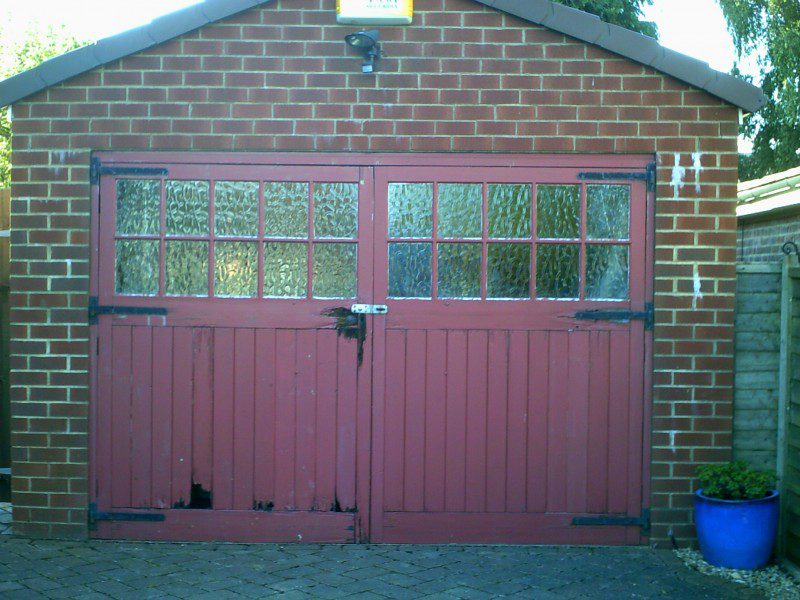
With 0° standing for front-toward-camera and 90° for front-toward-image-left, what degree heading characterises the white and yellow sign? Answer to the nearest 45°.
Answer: approximately 0°

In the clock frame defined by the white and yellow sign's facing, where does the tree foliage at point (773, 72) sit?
The tree foliage is roughly at 7 o'clock from the white and yellow sign.

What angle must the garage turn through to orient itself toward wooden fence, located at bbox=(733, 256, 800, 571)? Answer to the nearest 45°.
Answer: approximately 90° to its left

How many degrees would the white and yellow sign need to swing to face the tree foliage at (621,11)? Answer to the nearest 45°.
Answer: approximately 180°

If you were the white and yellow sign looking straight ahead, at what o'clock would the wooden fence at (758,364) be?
The wooden fence is roughly at 9 o'clock from the white and yellow sign.

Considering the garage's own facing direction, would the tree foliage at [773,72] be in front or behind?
behind

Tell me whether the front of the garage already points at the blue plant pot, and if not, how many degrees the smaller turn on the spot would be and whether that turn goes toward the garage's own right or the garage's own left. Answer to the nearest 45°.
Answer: approximately 90° to the garage's own left

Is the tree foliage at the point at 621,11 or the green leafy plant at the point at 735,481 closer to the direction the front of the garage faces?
the green leafy plant
